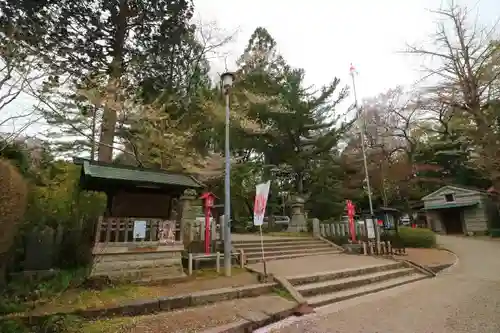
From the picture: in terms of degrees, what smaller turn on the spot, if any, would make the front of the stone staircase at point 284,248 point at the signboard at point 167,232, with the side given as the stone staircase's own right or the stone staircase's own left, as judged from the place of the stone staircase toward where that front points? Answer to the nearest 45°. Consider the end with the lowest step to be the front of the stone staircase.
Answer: approximately 45° to the stone staircase's own right

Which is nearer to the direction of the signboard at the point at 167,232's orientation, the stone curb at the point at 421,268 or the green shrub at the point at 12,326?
the green shrub

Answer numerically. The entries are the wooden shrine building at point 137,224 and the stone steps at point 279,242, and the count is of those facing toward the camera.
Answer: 2

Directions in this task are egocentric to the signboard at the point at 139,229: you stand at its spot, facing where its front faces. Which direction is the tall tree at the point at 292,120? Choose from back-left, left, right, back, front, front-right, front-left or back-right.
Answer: back-left

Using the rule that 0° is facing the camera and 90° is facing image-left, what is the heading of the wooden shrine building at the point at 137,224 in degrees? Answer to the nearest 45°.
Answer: approximately 0°

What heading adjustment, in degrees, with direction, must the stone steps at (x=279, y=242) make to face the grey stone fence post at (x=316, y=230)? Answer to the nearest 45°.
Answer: approximately 135° to its left

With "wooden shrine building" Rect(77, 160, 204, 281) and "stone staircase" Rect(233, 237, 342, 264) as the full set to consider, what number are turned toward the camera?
2

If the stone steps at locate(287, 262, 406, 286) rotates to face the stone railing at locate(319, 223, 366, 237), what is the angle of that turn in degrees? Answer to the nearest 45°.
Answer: approximately 135° to its left

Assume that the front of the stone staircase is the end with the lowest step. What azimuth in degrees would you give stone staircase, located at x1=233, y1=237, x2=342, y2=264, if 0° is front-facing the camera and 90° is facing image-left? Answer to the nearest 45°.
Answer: approximately 0°

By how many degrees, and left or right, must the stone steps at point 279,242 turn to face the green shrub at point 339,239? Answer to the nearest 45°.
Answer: approximately 135° to its left

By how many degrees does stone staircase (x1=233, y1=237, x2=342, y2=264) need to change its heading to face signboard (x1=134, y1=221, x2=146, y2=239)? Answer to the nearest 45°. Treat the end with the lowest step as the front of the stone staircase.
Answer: approximately 45° to its right
